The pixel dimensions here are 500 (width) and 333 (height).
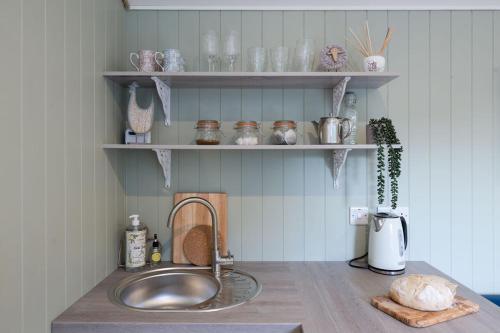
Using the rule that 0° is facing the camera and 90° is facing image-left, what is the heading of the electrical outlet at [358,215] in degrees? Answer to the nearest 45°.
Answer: approximately 0°

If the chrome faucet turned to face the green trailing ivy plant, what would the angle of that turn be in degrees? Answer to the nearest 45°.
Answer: approximately 180°

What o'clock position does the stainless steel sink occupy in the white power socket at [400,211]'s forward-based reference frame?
The stainless steel sink is roughly at 2 o'clock from the white power socket.

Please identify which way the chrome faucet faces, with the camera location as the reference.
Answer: facing to the left of the viewer

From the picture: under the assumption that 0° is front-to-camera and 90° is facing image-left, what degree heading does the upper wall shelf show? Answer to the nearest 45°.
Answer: approximately 0°

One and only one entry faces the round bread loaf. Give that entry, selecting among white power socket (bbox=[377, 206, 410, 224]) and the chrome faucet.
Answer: the white power socket

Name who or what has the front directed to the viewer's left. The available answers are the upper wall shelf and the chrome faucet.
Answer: the chrome faucet

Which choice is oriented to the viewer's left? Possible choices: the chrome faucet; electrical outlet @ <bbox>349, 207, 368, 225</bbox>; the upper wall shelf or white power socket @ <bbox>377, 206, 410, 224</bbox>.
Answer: the chrome faucet

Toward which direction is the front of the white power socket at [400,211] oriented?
toward the camera

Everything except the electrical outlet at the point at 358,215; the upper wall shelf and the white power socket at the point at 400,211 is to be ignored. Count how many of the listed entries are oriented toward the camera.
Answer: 3

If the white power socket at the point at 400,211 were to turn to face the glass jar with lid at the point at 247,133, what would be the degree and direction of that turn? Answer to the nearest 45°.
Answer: approximately 45° to its right
